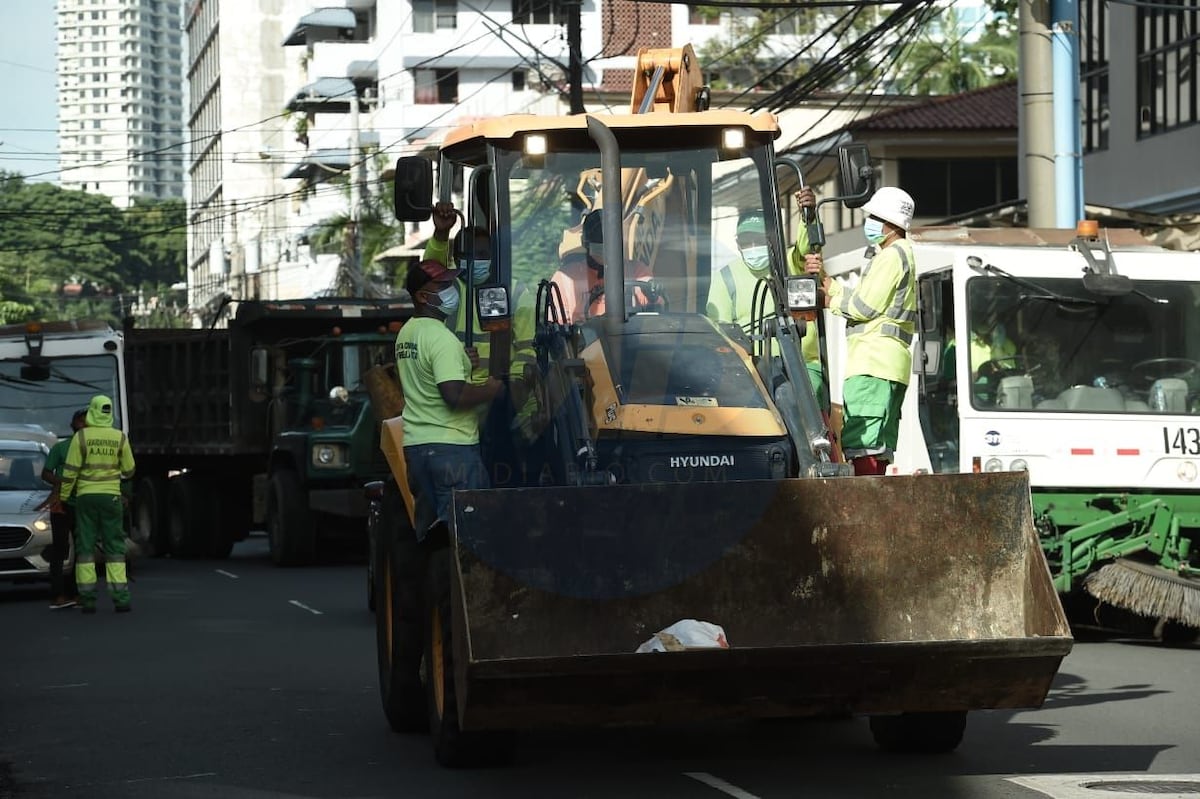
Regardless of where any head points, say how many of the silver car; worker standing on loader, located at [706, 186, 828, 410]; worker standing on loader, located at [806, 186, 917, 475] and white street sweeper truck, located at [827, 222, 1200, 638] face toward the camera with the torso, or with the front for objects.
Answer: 3

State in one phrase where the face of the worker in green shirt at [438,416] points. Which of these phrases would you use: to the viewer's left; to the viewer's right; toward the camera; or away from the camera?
to the viewer's right

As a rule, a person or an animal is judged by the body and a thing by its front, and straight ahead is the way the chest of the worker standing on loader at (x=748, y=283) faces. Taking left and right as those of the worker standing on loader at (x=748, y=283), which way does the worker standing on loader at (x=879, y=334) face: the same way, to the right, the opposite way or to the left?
to the right

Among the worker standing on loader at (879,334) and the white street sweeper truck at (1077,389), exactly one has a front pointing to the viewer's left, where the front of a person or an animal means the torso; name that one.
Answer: the worker standing on loader

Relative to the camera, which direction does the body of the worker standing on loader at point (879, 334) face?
to the viewer's left

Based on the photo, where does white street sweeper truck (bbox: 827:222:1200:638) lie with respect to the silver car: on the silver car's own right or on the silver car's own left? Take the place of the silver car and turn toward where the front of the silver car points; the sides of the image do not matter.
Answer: on the silver car's own left

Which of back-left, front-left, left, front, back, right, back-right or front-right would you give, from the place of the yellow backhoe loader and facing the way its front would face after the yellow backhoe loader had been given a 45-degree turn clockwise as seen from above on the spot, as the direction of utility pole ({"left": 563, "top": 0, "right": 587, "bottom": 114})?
back-right

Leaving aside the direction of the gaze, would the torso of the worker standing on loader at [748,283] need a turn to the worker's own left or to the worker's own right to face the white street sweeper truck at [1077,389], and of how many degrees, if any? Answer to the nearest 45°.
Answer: approximately 135° to the worker's own left

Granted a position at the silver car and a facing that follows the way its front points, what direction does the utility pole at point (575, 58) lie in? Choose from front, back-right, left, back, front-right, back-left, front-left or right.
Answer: back-left

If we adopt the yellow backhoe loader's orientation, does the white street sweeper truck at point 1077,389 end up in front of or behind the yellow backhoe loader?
behind

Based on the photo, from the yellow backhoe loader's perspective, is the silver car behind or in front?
behind
